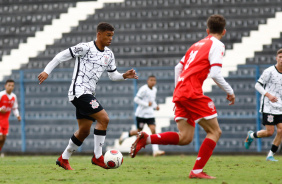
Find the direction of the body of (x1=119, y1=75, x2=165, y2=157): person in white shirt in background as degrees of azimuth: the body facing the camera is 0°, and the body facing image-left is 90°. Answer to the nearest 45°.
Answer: approximately 315°

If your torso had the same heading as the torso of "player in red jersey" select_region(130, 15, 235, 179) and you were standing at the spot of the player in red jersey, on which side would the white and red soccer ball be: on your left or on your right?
on your left

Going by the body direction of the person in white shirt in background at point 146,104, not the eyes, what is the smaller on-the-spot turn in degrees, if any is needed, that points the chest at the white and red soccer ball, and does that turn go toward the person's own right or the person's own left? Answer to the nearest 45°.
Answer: approximately 45° to the person's own right

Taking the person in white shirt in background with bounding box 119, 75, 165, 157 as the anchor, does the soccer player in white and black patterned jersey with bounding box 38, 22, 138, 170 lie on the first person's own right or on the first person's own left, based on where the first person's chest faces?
on the first person's own right

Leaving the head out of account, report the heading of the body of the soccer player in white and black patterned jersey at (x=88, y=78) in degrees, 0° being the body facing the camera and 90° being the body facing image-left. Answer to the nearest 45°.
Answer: approximately 315°

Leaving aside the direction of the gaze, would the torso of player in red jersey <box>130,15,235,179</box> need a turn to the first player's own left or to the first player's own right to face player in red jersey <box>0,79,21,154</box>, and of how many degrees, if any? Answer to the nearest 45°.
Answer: approximately 90° to the first player's own left
